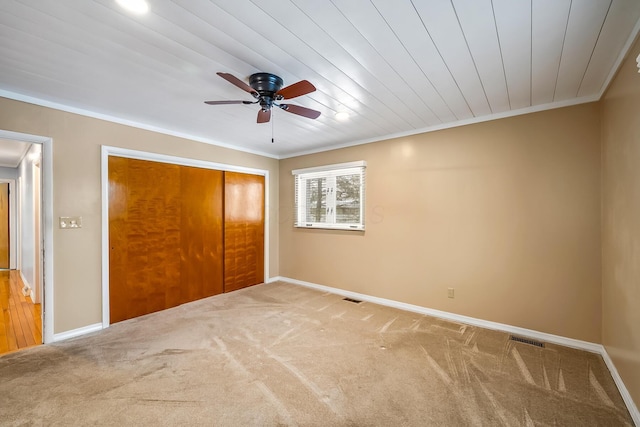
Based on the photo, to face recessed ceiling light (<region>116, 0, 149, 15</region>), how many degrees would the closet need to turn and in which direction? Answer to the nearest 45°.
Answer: approximately 45° to its right

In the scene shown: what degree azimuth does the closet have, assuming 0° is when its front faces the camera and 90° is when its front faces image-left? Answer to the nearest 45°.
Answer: approximately 315°

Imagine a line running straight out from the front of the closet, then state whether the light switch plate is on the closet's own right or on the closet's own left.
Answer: on the closet's own right

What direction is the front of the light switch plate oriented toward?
toward the camera

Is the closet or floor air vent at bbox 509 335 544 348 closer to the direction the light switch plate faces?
the floor air vent

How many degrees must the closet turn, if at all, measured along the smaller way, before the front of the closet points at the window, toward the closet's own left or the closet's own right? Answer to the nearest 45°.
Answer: approximately 45° to the closet's own left

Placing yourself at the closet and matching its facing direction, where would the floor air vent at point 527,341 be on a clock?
The floor air vent is roughly at 12 o'clock from the closet.

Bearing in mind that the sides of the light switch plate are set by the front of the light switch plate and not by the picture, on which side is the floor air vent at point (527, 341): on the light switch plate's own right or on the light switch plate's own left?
on the light switch plate's own left

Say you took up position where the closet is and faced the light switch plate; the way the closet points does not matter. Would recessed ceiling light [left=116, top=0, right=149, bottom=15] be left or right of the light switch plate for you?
left

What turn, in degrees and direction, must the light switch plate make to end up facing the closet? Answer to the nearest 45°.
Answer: approximately 90° to its left

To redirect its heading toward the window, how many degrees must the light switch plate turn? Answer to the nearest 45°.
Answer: approximately 90° to its left

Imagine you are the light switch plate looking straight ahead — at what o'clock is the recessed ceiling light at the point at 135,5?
The recessed ceiling light is roughly at 12 o'clock from the light switch plate.

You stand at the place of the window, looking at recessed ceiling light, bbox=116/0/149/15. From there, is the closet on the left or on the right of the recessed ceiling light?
right

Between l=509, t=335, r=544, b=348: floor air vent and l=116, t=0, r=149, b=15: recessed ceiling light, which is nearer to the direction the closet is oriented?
the floor air vent

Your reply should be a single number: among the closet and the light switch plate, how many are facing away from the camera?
0

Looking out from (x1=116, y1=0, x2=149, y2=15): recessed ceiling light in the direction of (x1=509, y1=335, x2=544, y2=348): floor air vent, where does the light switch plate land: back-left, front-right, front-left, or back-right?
back-left
